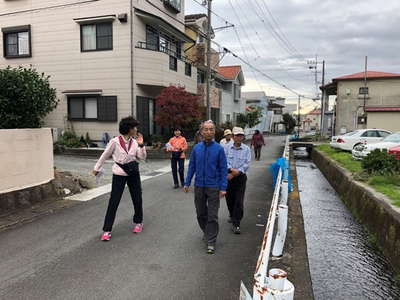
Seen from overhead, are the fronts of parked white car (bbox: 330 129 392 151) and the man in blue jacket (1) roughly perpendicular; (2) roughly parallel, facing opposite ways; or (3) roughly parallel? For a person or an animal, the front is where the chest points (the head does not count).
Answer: roughly perpendicular

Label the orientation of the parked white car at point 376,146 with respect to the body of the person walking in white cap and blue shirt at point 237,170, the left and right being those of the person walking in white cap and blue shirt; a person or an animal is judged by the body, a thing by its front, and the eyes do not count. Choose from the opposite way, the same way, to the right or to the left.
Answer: to the right

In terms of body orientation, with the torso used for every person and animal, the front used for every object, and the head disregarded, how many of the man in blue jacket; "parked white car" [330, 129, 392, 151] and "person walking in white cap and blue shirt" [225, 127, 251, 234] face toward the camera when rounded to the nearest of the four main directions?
2

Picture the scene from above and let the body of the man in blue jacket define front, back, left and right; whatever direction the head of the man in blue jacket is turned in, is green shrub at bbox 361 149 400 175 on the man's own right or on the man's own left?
on the man's own left

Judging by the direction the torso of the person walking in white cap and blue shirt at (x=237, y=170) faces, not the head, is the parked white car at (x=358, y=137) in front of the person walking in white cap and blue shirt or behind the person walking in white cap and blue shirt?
behind

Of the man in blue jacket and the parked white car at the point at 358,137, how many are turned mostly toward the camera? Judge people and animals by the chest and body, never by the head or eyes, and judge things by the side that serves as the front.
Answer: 1

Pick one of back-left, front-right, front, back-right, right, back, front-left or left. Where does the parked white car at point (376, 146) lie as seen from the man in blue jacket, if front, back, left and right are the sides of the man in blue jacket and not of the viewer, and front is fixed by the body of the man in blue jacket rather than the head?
back-left

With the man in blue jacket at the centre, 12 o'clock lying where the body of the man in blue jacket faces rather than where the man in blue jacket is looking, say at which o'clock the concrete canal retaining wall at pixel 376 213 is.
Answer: The concrete canal retaining wall is roughly at 8 o'clock from the man in blue jacket.

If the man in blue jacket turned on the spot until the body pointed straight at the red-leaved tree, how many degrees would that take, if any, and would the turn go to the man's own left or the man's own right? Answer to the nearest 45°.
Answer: approximately 180°

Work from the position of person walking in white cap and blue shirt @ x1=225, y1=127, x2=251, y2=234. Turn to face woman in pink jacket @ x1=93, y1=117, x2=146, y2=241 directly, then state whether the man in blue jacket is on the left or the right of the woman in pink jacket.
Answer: left
